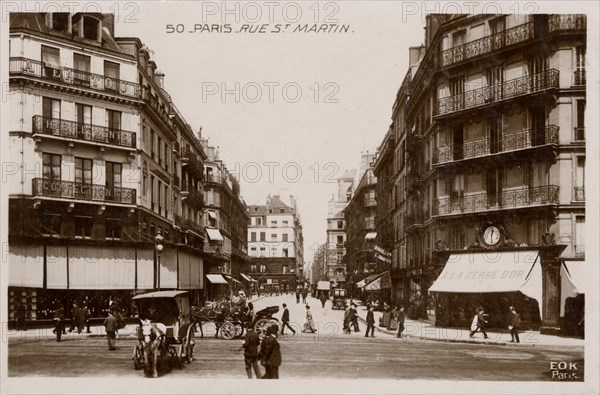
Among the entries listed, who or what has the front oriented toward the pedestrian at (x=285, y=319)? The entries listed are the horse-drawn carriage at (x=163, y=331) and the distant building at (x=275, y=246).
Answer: the distant building

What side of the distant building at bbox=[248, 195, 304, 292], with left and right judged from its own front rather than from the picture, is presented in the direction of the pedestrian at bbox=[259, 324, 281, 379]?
front

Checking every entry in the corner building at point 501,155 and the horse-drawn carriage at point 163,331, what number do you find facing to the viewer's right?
0

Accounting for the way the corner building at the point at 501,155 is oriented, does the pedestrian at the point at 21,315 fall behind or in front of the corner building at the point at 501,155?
in front

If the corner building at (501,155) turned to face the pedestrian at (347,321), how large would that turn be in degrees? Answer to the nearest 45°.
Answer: approximately 90° to its right

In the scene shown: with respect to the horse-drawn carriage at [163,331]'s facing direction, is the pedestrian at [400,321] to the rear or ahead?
to the rear

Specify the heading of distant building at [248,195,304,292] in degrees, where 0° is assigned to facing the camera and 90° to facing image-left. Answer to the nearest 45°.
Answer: approximately 0°

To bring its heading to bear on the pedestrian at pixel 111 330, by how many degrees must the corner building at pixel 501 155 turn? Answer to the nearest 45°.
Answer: approximately 45° to its right

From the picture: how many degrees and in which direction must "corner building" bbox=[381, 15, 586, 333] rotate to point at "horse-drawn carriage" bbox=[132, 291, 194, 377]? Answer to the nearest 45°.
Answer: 0° — it already faces it

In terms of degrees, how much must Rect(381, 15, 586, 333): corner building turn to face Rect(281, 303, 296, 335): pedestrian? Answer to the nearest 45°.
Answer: approximately 45° to its right

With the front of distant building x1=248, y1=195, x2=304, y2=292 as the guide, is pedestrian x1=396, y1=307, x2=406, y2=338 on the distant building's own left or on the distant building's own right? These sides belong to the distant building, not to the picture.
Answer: on the distant building's own left

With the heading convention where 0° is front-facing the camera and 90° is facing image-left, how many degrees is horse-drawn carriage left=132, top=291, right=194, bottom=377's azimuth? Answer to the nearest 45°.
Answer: approximately 45°

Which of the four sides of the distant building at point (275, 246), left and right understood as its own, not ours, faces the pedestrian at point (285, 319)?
front
